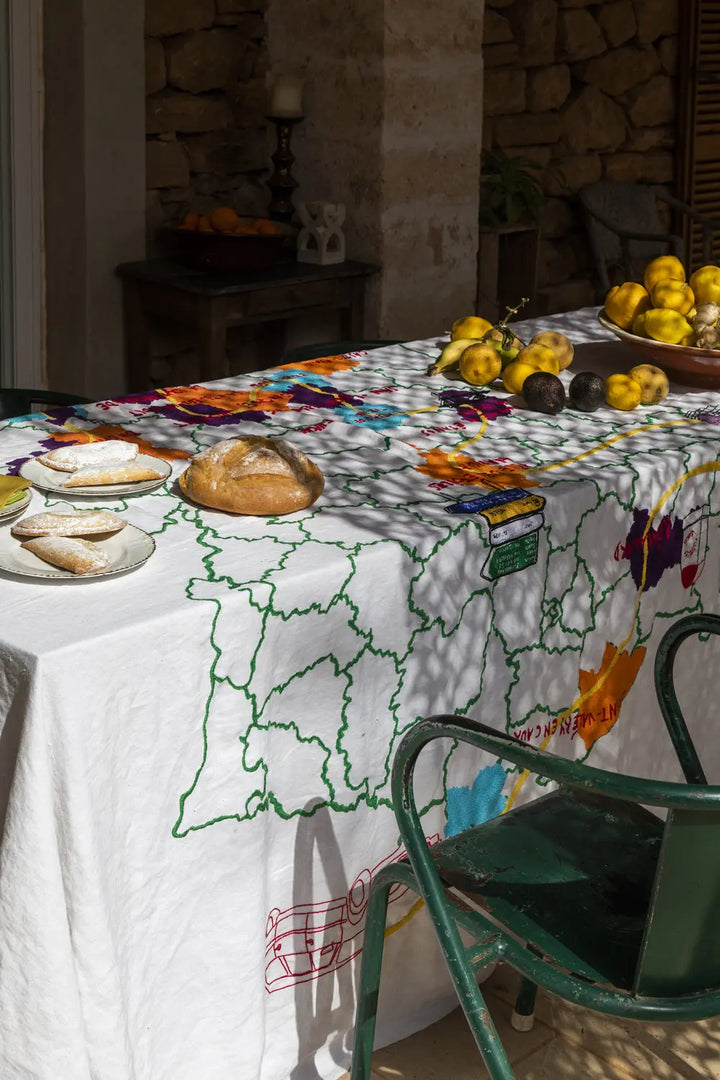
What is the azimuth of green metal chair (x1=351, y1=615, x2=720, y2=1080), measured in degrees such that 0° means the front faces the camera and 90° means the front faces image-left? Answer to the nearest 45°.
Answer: approximately 135°

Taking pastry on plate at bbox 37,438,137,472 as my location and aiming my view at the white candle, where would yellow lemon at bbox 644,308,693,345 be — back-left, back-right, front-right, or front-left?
front-right

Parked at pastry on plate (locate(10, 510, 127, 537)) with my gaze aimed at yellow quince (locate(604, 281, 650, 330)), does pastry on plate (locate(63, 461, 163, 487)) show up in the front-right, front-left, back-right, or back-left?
front-left

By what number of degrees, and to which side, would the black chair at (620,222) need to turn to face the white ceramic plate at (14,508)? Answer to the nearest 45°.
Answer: approximately 45° to its right

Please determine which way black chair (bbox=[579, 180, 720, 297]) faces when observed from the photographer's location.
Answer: facing the viewer and to the right of the viewer

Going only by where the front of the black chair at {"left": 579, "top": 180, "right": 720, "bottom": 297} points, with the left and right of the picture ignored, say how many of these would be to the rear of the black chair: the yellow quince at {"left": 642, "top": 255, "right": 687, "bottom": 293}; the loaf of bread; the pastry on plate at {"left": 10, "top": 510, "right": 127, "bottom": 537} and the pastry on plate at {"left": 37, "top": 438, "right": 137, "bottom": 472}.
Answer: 0

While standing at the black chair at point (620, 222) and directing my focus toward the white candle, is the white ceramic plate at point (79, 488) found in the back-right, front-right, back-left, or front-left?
front-left

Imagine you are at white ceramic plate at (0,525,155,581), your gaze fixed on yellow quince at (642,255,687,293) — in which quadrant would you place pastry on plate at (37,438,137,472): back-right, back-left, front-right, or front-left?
front-left

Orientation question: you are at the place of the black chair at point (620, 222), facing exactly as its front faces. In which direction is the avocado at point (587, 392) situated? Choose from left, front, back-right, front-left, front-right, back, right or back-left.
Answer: front-right

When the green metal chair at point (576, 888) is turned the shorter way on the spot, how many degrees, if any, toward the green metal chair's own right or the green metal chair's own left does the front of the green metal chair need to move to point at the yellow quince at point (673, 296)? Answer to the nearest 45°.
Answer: approximately 45° to the green metal chair's own right

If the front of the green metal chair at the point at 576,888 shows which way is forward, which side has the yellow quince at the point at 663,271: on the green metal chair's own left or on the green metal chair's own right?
on the green metal chair's own right

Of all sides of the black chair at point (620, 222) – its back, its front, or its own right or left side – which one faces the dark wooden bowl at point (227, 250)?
right

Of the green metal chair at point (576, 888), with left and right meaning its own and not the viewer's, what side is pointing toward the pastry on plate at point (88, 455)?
front

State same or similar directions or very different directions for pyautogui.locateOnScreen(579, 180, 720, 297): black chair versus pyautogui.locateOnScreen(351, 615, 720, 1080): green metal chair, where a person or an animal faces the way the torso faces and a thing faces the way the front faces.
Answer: very different directions

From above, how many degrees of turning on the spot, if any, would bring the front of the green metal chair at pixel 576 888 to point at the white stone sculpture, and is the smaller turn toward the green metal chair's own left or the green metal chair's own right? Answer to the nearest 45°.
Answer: approximately 45° to the green metal chair's own right

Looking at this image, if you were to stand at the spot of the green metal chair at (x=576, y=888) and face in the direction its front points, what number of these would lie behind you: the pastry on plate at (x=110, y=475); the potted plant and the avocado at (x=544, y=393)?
0

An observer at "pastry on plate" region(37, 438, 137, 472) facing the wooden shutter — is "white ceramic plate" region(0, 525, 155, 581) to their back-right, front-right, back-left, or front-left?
back-right
